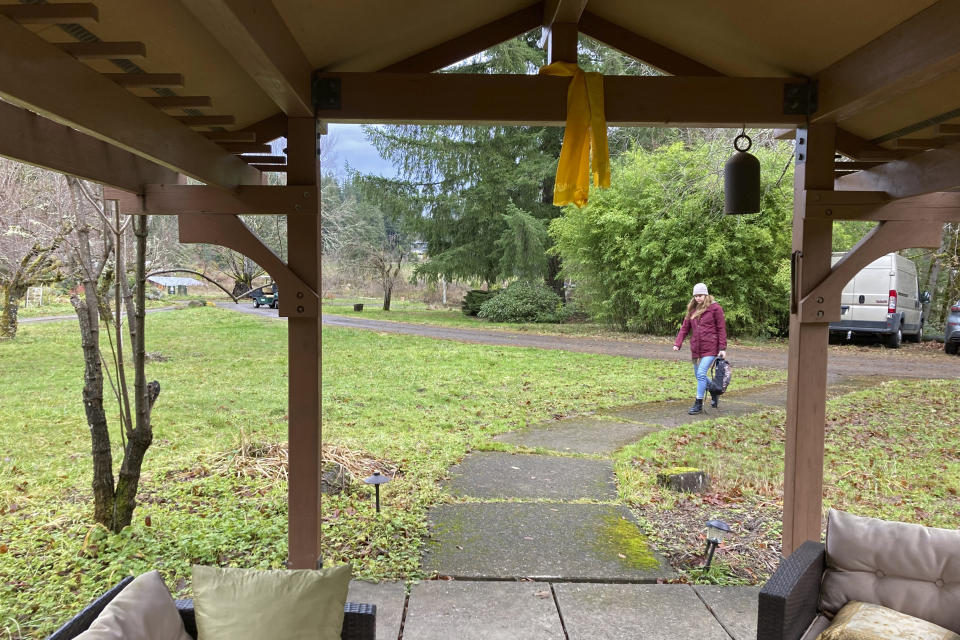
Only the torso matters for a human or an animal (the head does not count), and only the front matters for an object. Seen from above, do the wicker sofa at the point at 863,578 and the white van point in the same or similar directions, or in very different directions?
very different directions

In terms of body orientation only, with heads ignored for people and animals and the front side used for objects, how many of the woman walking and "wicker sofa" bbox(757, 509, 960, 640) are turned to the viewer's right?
0

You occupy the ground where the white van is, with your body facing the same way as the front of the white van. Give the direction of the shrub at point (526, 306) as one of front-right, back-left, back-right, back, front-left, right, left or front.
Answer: back-left

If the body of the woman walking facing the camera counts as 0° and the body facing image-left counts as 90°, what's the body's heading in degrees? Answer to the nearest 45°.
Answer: approximately 45°

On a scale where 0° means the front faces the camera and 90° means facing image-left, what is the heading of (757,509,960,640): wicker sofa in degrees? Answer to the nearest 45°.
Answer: approximately 45°

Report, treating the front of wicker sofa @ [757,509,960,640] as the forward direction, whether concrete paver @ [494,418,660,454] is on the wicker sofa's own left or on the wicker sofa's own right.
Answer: on the wicker sofa's own right

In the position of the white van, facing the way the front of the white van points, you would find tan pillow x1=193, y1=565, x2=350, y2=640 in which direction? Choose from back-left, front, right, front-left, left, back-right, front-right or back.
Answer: back-right

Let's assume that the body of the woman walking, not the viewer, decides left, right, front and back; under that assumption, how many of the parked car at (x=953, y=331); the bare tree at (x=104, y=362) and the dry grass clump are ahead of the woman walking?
2

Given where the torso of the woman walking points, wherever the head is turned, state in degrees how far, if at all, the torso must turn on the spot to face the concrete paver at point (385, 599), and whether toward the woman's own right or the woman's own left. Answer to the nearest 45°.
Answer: approximately 45° to the woman's own left

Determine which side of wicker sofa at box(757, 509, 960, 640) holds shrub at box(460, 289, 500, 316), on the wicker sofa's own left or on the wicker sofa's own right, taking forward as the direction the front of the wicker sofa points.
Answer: on the wicker sofa's own right

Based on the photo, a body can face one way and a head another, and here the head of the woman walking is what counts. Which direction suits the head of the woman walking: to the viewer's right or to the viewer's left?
to the viewer's left

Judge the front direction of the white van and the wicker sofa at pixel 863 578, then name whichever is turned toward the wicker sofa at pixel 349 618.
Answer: the wicker sofa at pixel 863 578
